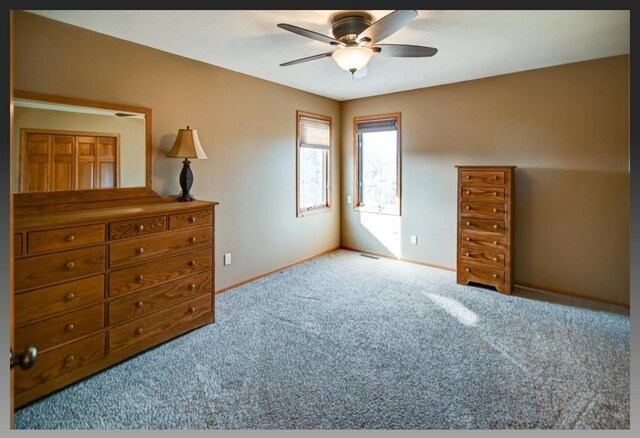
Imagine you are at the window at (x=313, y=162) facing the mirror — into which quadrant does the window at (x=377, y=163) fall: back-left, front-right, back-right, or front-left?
back-left

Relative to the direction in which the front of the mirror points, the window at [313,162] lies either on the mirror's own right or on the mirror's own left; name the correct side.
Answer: on the mirror's own left

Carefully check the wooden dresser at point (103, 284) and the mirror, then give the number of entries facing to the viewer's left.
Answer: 0

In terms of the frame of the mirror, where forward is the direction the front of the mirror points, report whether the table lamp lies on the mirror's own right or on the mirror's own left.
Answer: on the mirror's own left

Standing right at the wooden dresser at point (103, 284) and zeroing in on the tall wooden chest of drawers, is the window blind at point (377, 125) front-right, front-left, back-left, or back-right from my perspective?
front-left

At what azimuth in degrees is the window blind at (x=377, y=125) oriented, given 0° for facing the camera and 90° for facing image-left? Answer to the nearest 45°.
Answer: approximately 45°

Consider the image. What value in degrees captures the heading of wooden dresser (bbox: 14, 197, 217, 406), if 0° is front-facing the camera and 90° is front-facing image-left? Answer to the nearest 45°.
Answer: approximately 315°

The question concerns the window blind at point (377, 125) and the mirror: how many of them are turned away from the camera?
0

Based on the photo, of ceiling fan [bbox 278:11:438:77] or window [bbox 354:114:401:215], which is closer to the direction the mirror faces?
the ceiling fan

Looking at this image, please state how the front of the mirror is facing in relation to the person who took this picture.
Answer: facing the viewer and to the right of the viewer
